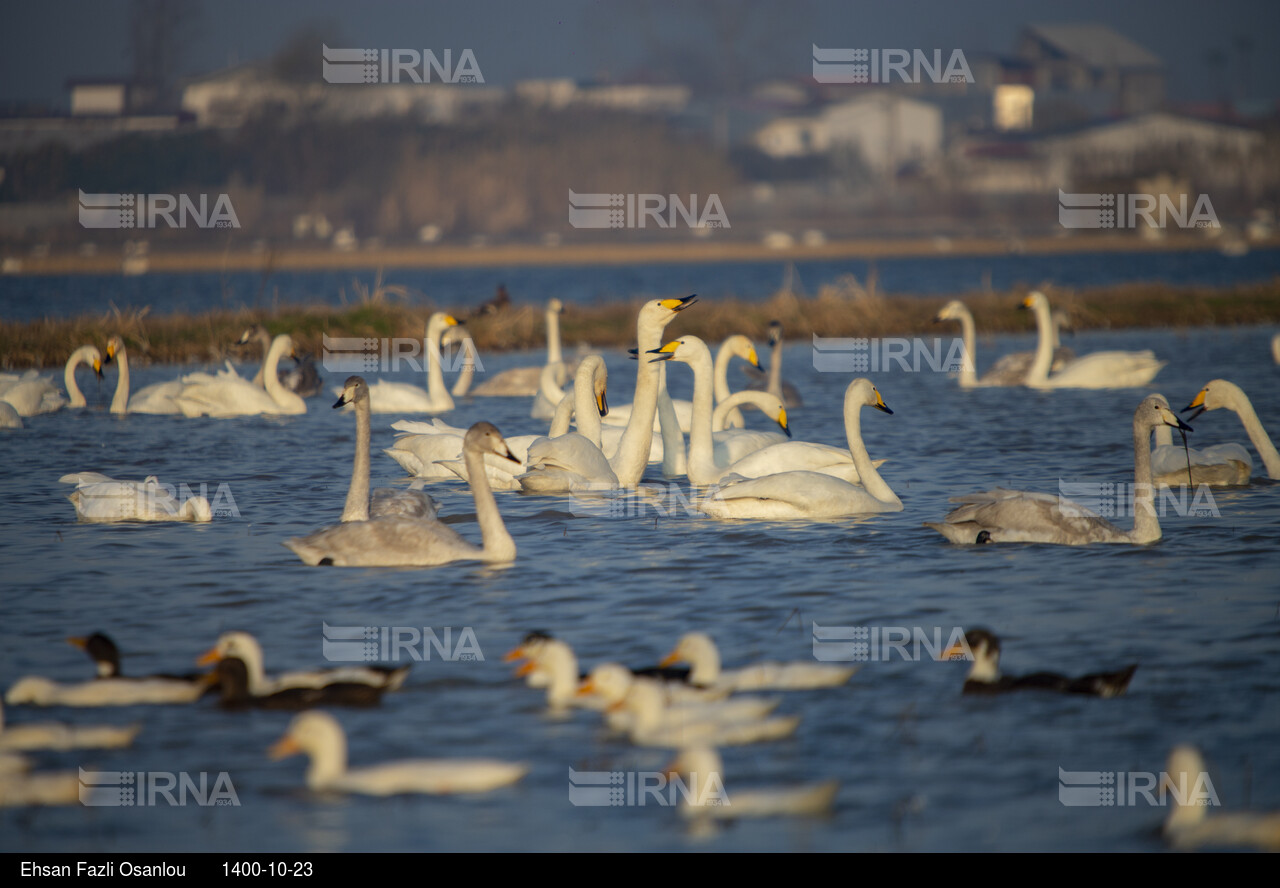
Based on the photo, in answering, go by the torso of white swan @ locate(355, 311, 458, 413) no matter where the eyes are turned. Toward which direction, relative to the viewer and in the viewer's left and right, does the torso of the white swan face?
facing to the right of the viewer

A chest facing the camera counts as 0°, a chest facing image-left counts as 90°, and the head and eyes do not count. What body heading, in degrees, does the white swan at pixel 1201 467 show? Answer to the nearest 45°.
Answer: approximately 90°

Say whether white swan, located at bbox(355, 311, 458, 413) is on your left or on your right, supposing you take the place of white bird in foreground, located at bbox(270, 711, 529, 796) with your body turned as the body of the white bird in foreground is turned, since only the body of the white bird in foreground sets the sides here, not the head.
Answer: on your right

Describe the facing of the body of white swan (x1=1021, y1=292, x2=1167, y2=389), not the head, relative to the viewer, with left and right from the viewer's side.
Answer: facing to the left of the viewer

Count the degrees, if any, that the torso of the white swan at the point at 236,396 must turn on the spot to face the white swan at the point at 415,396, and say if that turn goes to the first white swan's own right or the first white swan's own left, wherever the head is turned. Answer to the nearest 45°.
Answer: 0° — it already faces it

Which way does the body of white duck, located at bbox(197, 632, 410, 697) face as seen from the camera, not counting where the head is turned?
to the viewer's left

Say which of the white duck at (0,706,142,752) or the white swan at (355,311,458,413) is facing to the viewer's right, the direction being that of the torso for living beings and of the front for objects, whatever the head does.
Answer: the white swan

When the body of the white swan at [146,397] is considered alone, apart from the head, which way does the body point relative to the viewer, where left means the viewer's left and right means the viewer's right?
facing to the left of the viewer

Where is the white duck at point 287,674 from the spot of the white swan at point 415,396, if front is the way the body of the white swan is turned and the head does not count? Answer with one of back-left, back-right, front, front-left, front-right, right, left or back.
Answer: right
